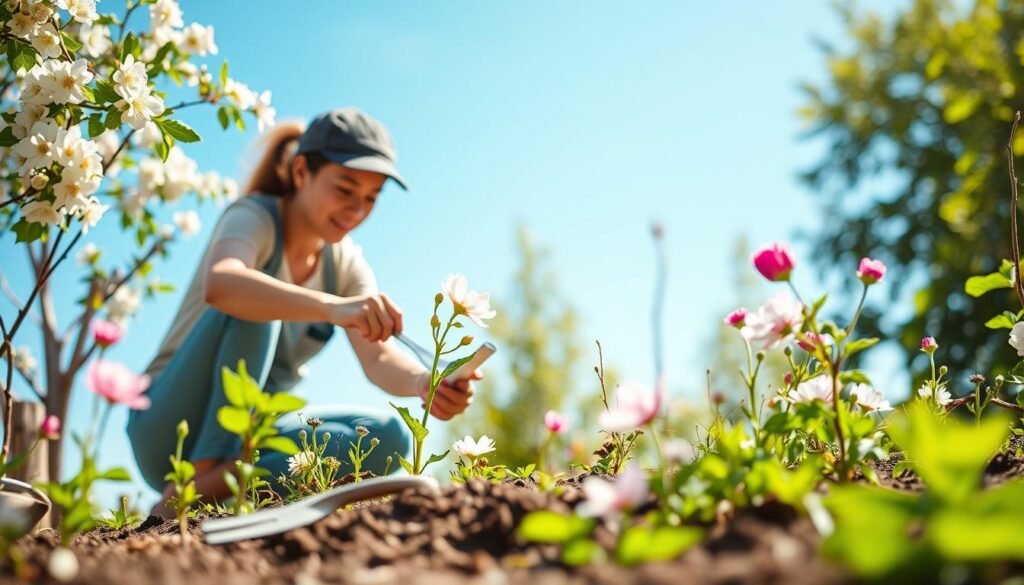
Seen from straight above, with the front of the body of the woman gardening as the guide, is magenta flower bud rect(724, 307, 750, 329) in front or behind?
in front

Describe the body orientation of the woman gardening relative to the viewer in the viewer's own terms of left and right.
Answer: facing the viewer and to the right of the viewer

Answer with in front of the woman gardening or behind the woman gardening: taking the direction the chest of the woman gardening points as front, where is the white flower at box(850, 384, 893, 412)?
in front

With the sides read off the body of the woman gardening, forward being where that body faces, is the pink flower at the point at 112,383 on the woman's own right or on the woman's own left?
on the woman's own right

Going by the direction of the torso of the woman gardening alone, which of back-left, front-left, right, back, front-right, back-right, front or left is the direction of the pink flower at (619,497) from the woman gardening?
front-right

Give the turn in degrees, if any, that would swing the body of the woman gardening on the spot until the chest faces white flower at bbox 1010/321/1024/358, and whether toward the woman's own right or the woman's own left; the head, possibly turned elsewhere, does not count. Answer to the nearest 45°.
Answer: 0° — they already face it

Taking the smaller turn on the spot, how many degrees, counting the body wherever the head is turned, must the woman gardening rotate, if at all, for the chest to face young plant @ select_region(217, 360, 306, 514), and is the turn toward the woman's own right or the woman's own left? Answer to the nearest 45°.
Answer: approximately 45° to the woman's own right

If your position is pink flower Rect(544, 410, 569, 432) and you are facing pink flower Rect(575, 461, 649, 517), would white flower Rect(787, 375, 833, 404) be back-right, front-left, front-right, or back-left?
front-left

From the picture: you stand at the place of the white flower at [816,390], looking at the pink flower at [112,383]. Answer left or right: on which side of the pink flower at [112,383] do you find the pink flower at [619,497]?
left

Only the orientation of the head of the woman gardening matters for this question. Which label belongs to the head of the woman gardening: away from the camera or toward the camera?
toward the camera

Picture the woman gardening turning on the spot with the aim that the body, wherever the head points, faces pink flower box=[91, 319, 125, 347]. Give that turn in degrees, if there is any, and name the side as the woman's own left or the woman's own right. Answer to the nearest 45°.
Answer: approximately 135° to the woman's own right
